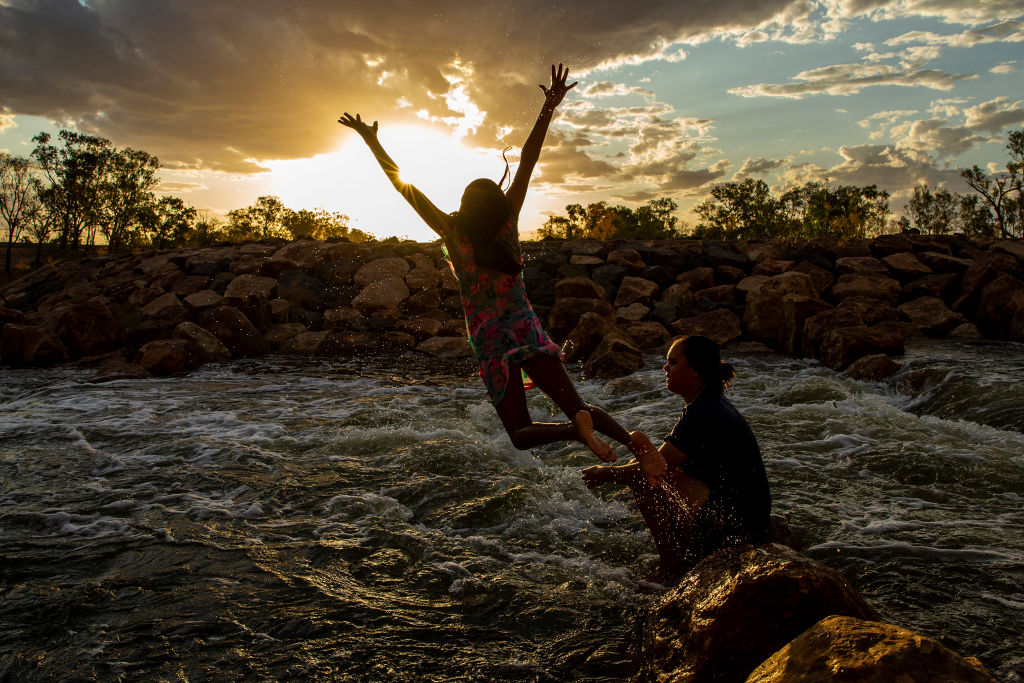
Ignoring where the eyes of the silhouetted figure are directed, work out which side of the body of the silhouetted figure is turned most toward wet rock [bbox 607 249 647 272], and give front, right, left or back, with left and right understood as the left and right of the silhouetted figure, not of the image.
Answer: right

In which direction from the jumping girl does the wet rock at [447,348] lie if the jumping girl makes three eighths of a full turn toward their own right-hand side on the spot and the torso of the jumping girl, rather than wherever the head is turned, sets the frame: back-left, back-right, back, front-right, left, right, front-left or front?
left

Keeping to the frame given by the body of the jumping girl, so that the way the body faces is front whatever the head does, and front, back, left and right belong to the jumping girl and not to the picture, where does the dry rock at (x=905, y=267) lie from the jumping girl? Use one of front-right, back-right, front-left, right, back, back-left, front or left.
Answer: right

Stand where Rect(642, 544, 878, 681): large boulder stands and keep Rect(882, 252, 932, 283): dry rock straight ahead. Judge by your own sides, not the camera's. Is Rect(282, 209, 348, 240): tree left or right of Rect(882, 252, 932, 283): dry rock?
left

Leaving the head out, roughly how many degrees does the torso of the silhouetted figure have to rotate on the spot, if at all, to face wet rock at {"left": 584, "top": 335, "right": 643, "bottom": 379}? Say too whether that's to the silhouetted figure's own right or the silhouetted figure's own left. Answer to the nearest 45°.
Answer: approximately 90° to the silhouetted figure's own right

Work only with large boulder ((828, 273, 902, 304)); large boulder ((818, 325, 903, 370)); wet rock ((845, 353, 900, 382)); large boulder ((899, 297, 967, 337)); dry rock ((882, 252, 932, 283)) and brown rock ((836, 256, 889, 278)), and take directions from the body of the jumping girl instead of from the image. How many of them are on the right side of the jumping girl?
6

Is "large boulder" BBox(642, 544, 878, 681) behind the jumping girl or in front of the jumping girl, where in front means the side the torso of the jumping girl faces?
behind

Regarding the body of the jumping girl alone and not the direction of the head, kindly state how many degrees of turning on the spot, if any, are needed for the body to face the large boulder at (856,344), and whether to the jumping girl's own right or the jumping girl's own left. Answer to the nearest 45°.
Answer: approximately 90° to the jumping girl's own right

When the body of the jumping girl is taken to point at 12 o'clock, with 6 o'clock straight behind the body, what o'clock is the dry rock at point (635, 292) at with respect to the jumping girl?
The dry rock is roughly at 2 o'clock from the jumping girl.

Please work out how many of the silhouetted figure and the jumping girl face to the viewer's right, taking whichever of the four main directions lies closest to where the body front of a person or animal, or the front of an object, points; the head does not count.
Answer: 0

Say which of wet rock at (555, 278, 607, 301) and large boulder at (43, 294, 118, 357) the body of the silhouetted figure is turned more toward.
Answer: the large boulder

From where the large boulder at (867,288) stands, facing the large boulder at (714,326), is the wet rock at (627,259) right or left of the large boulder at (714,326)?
right

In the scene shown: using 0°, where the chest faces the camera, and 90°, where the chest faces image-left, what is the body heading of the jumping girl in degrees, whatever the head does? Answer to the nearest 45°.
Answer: approximately 135°

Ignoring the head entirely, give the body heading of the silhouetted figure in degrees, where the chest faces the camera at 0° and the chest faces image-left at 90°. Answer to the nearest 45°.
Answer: approximately 90°
